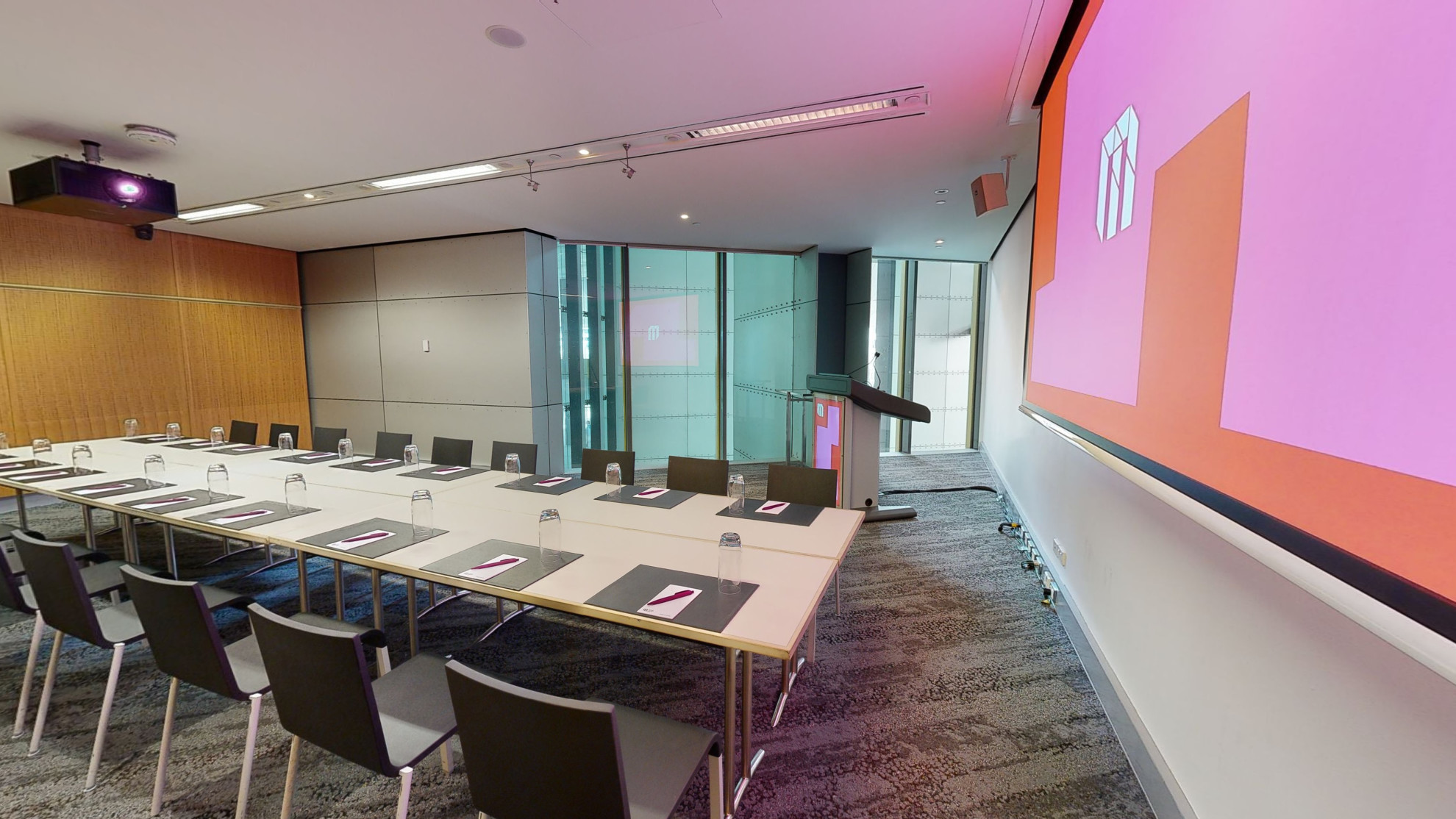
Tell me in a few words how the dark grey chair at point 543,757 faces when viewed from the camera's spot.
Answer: facing away from the viewer and to the right of the viewer

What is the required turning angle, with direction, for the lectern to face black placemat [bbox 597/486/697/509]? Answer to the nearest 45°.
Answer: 0° — it already faces it

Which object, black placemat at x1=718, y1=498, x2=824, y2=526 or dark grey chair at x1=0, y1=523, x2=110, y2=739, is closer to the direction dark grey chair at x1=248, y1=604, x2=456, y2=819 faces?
the black placemat

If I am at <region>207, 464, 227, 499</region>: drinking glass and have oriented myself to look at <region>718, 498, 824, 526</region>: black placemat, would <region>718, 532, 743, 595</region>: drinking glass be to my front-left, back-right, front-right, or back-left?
front-right

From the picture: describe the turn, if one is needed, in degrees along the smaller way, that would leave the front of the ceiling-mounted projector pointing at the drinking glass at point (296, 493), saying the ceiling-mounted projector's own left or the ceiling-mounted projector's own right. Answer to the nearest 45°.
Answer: approximately 45° to the ceiling-mounted projector's own right

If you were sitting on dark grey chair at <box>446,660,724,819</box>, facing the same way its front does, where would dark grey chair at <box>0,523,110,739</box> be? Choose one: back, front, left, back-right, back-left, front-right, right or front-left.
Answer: left

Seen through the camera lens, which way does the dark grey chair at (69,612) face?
facing away from the viewer and to the right of the viewer

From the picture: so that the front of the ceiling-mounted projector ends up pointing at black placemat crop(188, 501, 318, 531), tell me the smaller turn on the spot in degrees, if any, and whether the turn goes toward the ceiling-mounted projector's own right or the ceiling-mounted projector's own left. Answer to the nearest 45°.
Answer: approximately 45° to the ceiling-mounted projector's own right

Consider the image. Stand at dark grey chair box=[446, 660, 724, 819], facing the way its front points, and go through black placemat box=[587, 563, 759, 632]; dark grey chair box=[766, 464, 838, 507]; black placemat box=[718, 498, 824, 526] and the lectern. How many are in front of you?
4

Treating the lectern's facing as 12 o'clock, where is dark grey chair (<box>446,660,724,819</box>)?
The dark grey chair is roughly at 11 o'clock from the lectern.

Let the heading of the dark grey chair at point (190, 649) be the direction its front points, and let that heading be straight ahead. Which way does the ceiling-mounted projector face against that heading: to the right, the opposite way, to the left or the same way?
to the right

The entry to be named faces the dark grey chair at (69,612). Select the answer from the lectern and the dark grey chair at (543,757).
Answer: the lectern

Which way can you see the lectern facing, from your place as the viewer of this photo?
facing the viewer and to the left of the viewer

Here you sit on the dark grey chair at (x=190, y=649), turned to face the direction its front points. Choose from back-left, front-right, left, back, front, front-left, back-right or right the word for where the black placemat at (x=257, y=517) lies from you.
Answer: front-left

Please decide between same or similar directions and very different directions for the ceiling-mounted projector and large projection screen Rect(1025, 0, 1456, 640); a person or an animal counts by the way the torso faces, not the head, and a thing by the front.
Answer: very different directions

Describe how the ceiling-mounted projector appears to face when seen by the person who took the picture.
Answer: facing the viewer and to the right of the viewer

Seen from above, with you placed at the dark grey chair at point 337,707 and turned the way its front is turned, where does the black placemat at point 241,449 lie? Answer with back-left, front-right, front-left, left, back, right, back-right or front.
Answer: front-left

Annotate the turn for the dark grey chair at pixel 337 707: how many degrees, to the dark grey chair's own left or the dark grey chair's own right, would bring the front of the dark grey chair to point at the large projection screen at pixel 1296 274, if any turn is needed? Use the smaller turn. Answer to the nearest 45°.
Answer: approximately 90° to the dark grey chair's own right

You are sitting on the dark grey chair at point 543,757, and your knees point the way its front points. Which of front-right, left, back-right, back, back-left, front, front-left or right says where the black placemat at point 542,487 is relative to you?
front-left

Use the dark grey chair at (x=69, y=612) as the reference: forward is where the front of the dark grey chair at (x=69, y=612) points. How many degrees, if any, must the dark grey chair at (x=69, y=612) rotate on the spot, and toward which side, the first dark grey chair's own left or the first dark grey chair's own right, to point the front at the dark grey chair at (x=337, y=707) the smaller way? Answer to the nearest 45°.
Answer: approximately 135° to the first dark grey chair's own right

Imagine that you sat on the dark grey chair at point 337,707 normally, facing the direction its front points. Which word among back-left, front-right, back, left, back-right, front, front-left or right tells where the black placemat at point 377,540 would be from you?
front-left
